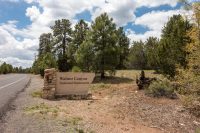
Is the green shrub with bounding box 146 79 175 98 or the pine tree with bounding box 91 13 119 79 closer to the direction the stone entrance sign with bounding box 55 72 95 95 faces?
the green shrub

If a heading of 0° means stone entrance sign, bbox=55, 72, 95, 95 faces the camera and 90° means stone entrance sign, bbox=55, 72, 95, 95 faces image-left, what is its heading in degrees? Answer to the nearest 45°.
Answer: approximately 0°

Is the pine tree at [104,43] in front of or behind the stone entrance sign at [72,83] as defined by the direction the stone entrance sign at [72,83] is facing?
behind

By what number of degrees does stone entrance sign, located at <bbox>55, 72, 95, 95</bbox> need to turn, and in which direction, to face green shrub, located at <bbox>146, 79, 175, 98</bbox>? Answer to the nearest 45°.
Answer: approximately 90° to its left

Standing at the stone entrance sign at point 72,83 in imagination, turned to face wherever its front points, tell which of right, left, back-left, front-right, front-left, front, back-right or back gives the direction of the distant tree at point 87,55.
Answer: back
